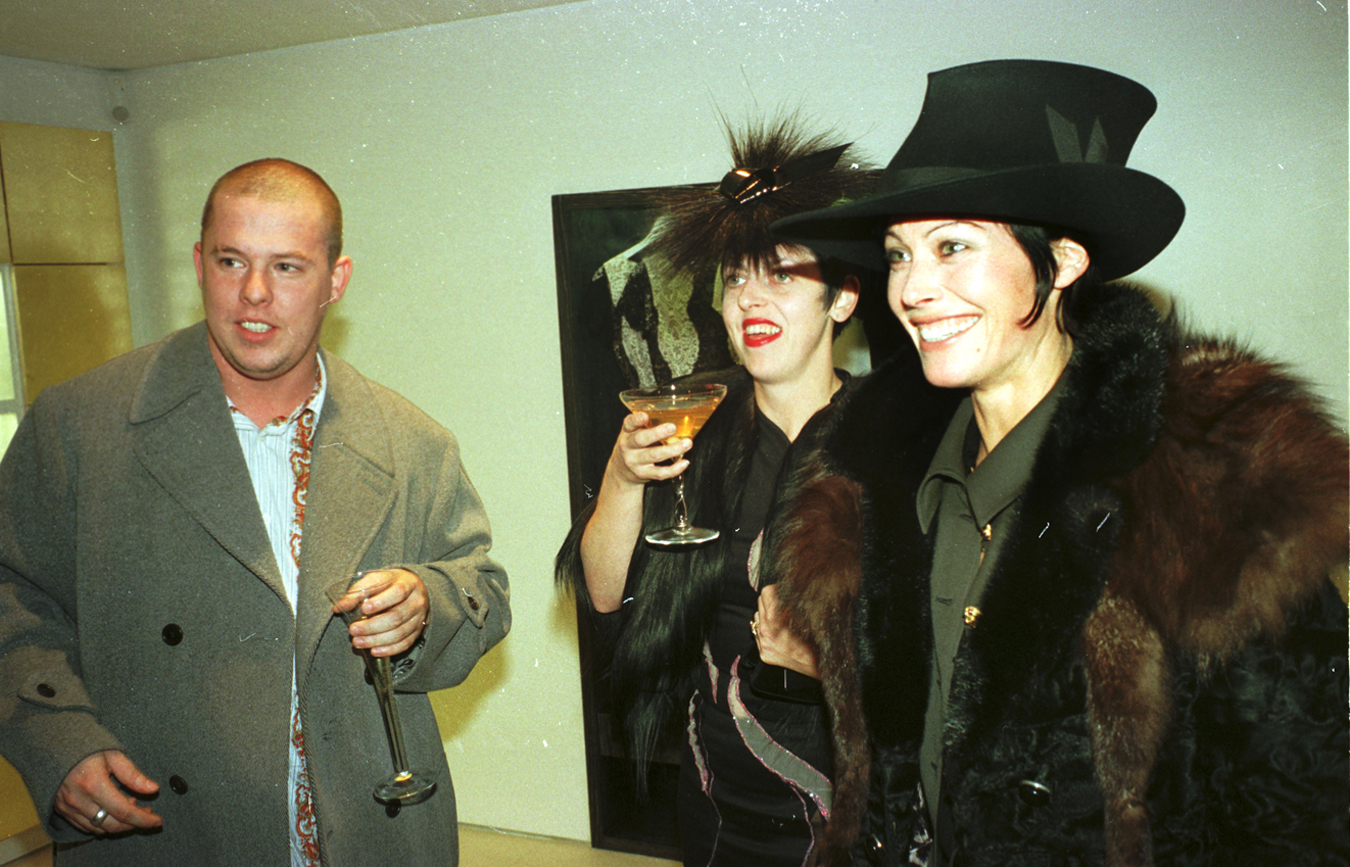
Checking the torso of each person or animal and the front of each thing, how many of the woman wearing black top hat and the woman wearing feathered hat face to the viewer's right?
0

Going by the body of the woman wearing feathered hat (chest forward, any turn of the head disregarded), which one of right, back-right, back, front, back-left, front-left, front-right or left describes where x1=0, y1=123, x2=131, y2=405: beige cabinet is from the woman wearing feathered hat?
front-right

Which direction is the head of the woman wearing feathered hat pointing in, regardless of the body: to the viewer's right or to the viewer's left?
to the viewer's left

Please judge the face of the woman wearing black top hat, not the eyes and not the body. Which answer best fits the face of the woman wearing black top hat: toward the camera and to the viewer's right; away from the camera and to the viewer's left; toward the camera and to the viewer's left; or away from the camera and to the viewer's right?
toward the camera and to the viewer's left

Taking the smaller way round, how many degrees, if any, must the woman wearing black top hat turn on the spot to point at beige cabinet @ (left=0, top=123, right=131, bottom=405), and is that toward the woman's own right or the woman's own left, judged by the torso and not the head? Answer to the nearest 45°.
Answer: approximately 45° to the woman's own right

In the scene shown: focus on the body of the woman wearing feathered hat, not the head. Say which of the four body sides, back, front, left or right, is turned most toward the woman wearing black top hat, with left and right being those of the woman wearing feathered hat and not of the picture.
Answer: left

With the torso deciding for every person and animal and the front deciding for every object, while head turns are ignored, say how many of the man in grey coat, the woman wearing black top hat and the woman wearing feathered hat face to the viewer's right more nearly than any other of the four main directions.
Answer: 0

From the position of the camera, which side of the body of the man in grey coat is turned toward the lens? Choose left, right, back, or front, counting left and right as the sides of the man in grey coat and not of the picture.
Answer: front

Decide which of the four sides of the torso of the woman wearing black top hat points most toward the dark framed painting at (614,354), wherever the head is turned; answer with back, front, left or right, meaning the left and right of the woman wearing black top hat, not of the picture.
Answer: right

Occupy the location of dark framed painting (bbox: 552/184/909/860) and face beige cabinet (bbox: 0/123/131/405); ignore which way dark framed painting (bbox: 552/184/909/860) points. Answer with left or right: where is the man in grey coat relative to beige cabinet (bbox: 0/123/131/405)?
left

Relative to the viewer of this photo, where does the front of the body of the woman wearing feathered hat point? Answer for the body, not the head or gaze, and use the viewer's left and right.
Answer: facing the viewer and to the left of the viewer

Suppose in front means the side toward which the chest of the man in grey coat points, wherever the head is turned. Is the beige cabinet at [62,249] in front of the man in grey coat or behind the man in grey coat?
behind

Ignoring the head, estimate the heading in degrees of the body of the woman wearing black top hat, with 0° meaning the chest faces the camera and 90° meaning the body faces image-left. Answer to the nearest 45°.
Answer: approximately 45°

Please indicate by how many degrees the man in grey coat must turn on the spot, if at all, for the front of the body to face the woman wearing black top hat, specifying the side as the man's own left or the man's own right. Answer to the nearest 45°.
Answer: approximately 45° to the man's own left
